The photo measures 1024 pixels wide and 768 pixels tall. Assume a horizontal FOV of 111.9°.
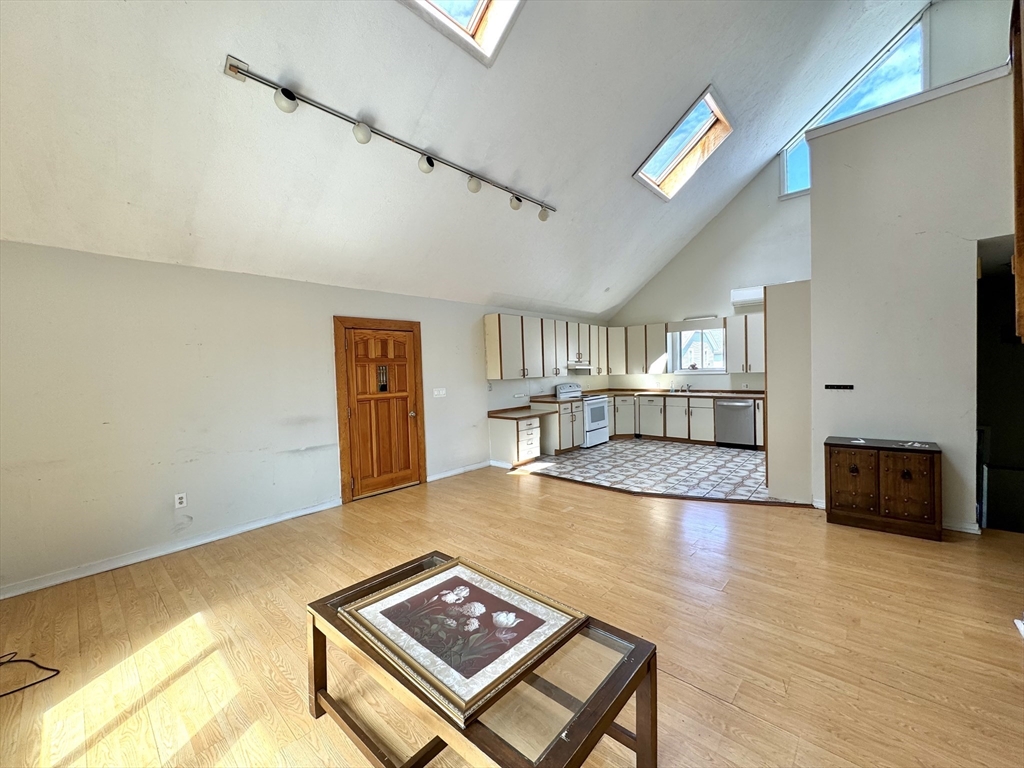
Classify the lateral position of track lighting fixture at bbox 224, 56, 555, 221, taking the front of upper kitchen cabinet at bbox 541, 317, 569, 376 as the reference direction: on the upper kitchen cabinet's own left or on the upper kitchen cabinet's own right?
on the upper kitchen cabinet's own right

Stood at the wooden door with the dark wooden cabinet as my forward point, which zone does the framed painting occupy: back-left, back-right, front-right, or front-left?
front-right

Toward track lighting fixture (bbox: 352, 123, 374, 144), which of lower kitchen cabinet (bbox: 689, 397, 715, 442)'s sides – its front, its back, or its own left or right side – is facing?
front

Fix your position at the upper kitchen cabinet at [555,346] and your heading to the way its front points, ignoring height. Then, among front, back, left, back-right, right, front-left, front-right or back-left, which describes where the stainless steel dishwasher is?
front-left

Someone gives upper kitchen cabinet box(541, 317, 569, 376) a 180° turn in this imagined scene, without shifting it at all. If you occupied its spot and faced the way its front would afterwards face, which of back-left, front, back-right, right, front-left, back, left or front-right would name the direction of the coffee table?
back-left

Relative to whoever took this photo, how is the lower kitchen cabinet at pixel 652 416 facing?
facing the viewer

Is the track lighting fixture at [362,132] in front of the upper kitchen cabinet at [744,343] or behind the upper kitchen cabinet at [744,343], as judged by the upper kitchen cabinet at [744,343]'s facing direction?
in front

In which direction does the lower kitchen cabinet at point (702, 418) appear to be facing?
toward the camera

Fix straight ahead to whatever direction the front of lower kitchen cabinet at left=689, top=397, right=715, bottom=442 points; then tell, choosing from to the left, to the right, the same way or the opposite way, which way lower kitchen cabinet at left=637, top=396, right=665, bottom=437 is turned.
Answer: the same way

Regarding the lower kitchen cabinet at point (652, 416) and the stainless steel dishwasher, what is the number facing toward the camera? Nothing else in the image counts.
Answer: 2

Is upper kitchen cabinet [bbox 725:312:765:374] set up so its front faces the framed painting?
yes

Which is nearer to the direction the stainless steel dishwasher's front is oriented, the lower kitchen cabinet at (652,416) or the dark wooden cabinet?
the dark wooden cabinet
